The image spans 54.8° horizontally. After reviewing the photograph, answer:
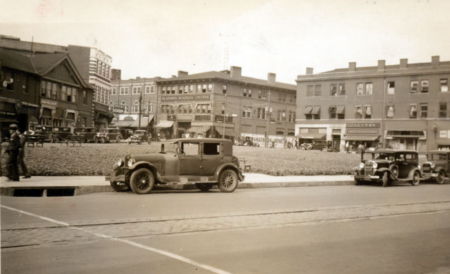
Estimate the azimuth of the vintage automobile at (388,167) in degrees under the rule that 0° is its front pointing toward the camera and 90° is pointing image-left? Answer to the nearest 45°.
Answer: approximately 45°

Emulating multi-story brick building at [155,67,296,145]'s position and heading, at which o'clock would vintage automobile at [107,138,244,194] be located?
The vintage automobile is roughly at 11 o'clock from the multi-story brick building.

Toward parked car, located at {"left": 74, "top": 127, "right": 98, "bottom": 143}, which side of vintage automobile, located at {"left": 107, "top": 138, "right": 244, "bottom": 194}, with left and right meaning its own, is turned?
right

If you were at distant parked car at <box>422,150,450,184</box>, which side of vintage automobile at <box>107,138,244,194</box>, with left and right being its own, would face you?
back

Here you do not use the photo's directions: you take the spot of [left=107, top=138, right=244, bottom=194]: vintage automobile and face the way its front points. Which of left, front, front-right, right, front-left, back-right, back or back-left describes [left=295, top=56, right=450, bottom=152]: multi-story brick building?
back

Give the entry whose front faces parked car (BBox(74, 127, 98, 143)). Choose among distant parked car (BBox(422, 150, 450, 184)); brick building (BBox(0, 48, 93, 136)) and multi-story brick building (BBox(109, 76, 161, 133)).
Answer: the brick building

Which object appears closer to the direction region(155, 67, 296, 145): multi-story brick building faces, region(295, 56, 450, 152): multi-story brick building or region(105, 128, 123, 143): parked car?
the parked car

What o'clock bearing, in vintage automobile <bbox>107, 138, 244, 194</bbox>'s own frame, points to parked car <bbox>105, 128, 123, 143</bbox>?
The parked car is roughly at 3 o'clock from the vintage automobile.

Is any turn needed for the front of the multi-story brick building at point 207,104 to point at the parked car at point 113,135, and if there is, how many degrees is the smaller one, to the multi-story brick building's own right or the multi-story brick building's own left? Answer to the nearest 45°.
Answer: approximately 45° to the multi-story brick building's own right
